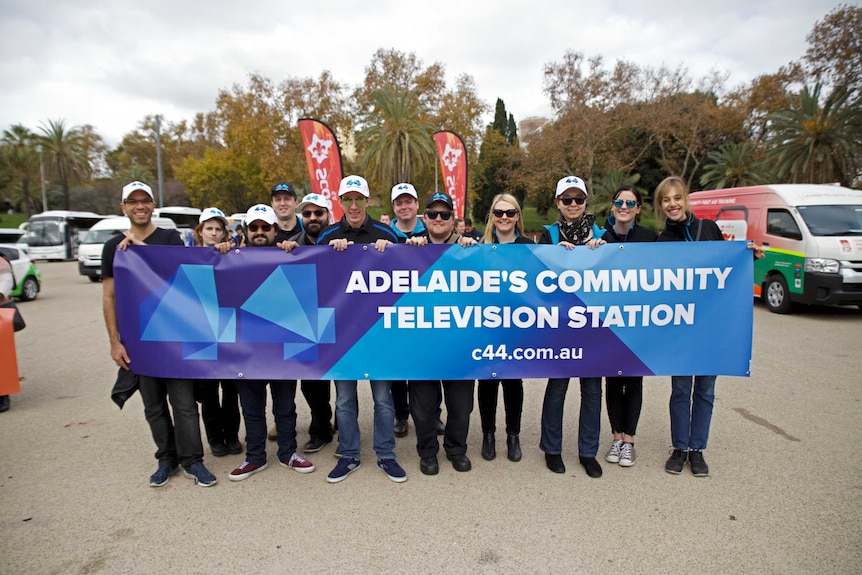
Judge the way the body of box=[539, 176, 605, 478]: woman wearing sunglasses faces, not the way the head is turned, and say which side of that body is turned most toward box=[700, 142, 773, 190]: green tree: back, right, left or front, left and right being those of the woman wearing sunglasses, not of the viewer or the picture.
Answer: back

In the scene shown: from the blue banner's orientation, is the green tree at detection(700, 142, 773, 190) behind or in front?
behind

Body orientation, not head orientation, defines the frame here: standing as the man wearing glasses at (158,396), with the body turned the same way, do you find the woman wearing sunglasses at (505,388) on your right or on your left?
on your left

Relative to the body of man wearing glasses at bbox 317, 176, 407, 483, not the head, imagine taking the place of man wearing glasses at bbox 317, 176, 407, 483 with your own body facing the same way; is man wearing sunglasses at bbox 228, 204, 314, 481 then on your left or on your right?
on your right

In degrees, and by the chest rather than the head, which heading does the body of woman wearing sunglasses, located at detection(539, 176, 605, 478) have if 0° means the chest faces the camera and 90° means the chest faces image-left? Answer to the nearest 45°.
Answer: approximately 0°

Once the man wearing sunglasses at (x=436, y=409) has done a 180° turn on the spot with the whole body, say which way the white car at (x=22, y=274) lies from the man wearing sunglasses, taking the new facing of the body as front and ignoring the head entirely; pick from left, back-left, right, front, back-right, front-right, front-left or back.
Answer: front-left

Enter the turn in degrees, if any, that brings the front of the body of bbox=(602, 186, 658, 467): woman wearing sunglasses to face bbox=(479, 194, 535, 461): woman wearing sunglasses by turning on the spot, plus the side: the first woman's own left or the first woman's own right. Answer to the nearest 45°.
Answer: approximately 90° to the first woman's own right

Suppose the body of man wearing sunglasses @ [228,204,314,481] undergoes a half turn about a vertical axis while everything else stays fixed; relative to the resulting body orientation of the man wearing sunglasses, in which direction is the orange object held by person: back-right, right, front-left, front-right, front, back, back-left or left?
front-left

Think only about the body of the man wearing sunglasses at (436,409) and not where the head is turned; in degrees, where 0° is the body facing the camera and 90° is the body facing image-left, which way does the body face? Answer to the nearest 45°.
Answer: approximately 0°
